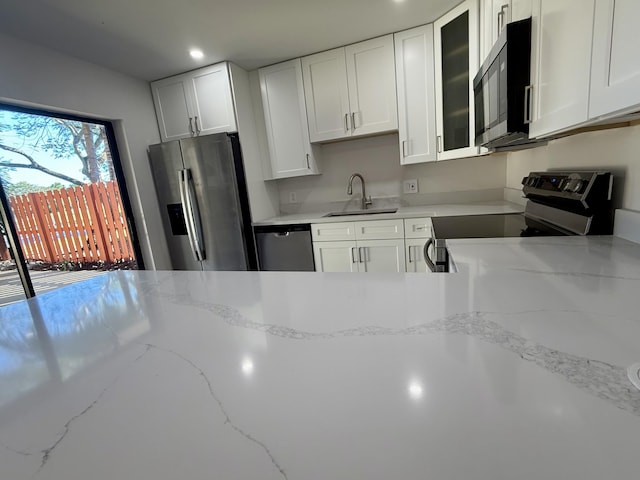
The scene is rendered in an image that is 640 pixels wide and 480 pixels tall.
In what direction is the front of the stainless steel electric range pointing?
to the viewer's left

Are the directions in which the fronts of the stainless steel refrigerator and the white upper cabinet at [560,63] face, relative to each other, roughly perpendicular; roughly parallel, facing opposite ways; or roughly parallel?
roughly perpendicular

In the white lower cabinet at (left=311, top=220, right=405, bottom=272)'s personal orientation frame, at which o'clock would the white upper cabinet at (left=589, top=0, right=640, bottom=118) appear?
The white upper cabinet is roughly at 11 o'clock from the white lower cabinet.

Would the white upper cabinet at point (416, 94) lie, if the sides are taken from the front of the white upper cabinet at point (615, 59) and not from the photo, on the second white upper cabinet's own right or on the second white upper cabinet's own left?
on the second white upper cabinet's own right

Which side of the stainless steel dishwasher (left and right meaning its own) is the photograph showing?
front

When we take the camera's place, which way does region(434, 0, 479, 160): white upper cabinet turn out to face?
facing the viewer and to the left of the viewer

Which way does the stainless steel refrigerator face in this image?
toward the camera

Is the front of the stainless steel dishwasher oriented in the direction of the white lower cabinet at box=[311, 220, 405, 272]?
no

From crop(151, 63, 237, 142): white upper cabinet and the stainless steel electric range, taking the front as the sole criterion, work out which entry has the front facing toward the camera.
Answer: the white upper cabinet

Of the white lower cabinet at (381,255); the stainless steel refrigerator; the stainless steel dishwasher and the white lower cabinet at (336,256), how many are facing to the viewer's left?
0

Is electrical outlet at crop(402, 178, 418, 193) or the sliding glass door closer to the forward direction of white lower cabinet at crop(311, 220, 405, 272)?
the sliding glass door

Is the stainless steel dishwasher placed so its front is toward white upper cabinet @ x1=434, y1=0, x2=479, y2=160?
no

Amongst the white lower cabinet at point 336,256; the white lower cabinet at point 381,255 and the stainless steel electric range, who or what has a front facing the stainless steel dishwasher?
the stainless steel electric range

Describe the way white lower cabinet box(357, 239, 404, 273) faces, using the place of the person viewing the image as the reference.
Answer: facing the viewer

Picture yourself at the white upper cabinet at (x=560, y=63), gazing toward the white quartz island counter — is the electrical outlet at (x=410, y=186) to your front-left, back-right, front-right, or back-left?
back-right

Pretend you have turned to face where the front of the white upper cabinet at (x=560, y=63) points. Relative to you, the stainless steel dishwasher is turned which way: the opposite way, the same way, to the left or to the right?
to the left

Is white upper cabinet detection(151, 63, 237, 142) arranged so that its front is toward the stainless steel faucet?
no

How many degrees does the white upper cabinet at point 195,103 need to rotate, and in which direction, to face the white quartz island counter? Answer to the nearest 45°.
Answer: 0° — it already faces it
